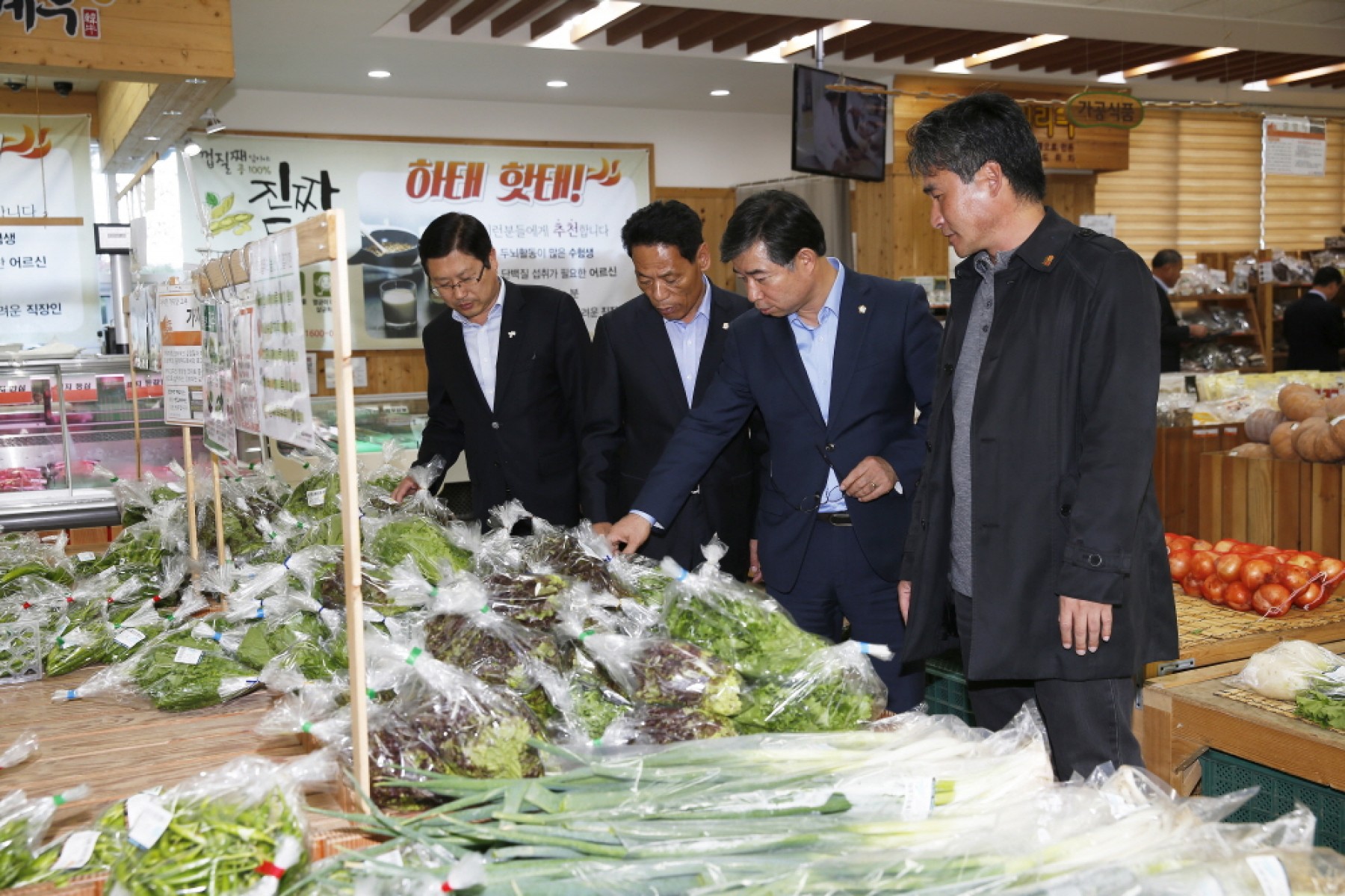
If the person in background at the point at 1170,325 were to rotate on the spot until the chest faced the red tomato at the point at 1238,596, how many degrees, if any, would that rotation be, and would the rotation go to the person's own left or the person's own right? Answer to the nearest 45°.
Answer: approximately 90° to the person's own right

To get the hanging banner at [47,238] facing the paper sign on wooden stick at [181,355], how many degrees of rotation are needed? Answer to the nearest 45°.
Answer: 0° — it already faces it

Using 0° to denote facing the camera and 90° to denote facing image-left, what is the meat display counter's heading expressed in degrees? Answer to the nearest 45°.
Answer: approximately 0°

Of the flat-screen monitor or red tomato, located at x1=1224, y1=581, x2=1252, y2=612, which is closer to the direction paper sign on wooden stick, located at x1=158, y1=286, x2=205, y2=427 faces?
the red tomato

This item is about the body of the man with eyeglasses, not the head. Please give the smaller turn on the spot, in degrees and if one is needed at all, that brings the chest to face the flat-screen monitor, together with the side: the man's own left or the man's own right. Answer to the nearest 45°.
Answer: approximately 180°

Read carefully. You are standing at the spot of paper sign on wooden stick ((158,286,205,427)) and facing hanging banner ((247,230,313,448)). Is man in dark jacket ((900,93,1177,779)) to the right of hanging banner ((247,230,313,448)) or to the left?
left

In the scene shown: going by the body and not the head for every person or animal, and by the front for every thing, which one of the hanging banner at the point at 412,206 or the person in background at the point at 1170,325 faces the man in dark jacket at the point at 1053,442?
the hanging banner

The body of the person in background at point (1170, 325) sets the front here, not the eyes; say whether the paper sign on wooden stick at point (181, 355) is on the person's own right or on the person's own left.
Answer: on the person's own right

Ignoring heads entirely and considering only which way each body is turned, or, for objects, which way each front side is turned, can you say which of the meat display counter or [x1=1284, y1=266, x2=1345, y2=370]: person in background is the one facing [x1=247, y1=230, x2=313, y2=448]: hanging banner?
the meat display counter
